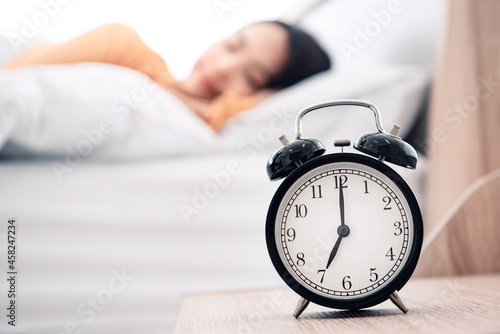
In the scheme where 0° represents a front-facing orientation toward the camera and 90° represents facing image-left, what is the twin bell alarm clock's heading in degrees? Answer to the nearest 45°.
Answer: approximately 0°

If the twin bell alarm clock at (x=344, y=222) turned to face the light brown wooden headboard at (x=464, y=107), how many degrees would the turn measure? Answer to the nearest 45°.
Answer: approximately 180°

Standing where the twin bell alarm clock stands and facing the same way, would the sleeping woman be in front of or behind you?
behind
